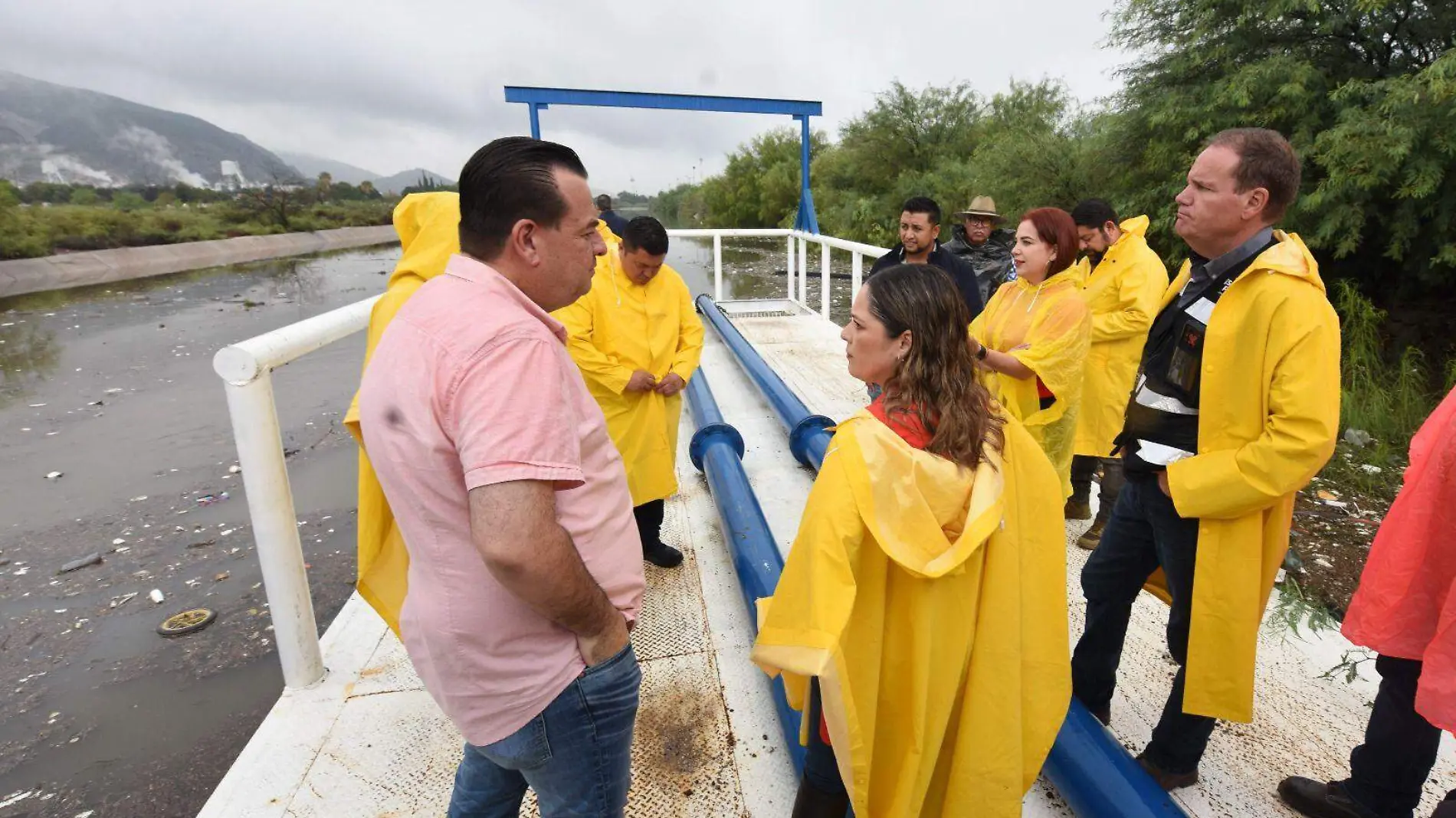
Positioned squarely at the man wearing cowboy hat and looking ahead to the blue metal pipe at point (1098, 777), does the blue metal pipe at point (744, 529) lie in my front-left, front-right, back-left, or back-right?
front-right

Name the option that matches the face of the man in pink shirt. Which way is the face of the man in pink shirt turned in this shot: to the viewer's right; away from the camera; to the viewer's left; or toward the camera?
to the viewer's right

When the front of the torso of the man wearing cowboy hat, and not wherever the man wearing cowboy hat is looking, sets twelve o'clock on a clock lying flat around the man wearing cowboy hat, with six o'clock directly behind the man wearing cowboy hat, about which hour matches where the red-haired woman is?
The red-haired woman is roughly at 12 o'clock from the man wearing cowboy hat.

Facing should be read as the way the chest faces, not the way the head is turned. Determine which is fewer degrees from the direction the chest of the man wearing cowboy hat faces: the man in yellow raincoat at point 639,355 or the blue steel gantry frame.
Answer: the man in yellow raincoat

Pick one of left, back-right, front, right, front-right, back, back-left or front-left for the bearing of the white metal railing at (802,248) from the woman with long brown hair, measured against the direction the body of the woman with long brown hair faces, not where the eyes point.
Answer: front-right

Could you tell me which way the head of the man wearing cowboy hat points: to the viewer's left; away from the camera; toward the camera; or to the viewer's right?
toward the camera

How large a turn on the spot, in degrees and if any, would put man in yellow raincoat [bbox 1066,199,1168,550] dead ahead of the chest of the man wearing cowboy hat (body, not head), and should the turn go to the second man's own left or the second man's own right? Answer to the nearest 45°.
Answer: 0° — they already face them

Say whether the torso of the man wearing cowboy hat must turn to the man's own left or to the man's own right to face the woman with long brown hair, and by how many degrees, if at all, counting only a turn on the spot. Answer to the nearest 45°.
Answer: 0° — they already face them

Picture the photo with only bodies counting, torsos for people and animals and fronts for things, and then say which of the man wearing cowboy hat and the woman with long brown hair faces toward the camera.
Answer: the man wearing cowboy hat

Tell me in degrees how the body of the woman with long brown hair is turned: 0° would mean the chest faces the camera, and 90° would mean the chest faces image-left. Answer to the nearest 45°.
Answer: approximately 135°

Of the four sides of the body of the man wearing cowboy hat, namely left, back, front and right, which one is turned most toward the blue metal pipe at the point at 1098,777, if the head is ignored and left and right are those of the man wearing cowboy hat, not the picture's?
front

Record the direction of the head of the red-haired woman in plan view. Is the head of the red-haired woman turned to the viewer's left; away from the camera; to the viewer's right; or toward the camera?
to the viewer's left

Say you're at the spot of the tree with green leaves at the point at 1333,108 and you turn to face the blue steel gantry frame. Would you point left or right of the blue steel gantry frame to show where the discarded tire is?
left

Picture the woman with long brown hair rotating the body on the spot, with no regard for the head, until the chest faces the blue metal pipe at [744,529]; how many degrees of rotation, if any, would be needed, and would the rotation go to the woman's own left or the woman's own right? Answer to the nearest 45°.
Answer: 0° — they already face it

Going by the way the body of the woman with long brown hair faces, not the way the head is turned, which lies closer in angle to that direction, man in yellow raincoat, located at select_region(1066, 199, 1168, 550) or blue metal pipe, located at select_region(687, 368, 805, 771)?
the blue metal pipe

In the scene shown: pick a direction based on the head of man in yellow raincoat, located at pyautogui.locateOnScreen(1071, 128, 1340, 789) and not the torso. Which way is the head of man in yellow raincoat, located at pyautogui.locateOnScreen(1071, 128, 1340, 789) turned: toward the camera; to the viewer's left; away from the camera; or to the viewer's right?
to the viewer's left

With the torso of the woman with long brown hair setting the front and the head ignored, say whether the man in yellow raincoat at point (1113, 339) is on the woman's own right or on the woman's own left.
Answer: on the woman's own right

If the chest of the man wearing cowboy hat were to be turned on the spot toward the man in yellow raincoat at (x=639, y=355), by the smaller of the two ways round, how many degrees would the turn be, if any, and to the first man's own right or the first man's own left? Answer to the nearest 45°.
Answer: approximately 45° to the first man's own right

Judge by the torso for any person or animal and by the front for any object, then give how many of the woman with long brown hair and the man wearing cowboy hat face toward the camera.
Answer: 1
